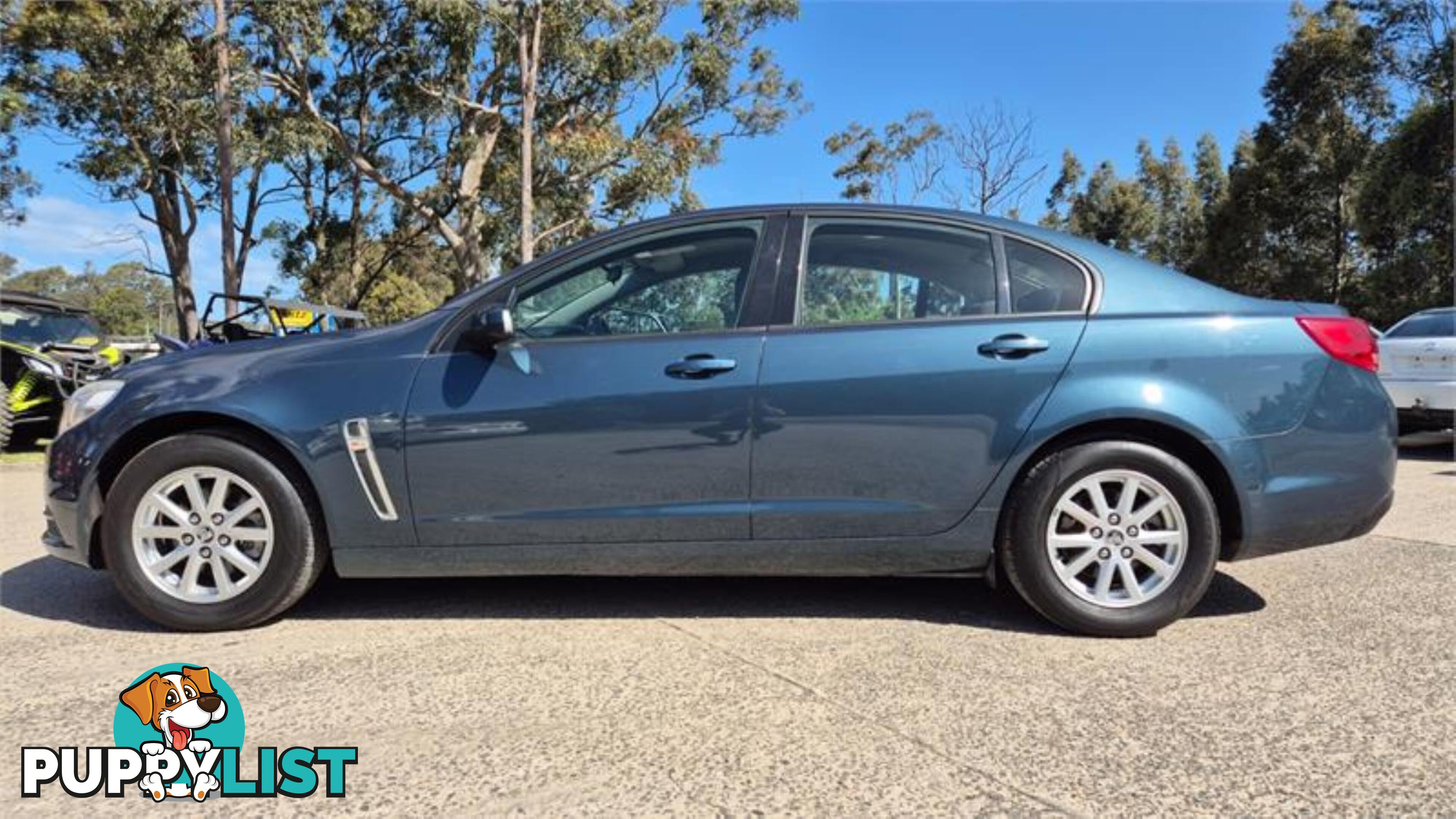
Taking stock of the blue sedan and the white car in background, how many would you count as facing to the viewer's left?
1

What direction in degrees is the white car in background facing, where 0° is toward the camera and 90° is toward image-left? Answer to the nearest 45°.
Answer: approximately 180°

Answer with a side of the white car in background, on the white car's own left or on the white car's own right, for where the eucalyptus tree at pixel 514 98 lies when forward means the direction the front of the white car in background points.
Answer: on the white car's own left

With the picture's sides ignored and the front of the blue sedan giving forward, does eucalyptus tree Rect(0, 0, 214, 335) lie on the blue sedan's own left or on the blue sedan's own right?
on the blue sedan's own right

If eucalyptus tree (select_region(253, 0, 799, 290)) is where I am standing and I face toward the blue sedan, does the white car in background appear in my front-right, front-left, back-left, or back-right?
front-left

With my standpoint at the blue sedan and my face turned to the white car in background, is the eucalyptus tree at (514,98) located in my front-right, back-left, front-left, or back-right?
front-left

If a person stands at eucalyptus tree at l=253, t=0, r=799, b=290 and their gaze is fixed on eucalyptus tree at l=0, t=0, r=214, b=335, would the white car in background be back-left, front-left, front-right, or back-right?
back-left

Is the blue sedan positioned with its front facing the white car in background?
no

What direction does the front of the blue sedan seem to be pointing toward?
to the viewer's left

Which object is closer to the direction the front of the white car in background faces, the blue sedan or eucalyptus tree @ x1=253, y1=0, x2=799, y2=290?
the eucalyptus tree

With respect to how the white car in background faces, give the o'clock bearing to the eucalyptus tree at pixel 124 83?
The eucalyptus tree is roughly at 9 o'clock from the white car in background.

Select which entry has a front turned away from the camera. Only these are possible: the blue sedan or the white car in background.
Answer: the white car in background

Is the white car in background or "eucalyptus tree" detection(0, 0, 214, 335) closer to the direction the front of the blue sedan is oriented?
the eucalyptus tree

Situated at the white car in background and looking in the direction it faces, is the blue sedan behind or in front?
behind
